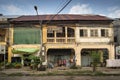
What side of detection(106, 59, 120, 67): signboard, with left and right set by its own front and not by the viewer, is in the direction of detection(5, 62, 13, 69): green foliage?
right

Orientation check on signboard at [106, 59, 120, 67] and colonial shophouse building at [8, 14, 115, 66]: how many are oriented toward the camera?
2

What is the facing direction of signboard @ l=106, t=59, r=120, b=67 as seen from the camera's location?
facing the viewer

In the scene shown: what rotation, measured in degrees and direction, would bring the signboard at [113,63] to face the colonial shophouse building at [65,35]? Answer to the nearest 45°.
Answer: approximately 90° to its right

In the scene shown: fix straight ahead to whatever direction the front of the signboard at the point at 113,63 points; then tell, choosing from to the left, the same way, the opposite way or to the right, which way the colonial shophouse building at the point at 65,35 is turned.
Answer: the same way

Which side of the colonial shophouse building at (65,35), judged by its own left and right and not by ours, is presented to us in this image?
front

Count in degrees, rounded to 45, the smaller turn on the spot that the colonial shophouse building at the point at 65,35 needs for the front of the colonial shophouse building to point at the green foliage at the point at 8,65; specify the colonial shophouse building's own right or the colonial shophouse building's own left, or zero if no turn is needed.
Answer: approximately 90° to the colonial shophouse building's own right

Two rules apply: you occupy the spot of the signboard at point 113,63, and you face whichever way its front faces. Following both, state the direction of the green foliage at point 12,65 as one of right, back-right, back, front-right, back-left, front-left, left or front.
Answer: right

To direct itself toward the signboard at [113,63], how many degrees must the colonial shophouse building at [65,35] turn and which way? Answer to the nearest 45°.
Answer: approximately 45° to its left
